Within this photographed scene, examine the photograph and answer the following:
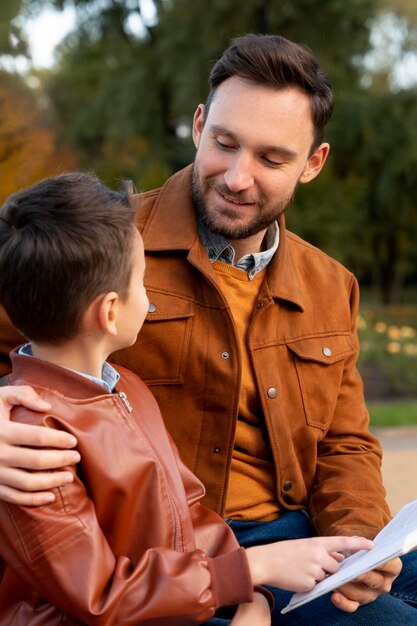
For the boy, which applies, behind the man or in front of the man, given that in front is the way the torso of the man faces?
in front

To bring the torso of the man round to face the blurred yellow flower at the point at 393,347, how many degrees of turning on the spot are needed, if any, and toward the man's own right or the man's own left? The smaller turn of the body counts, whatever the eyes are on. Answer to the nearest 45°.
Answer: approximately 180°

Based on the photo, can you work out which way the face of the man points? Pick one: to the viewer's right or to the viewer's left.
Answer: to the viewer's left

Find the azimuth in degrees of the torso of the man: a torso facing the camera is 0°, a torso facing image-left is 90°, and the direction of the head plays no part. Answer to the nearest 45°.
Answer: approximately 0°

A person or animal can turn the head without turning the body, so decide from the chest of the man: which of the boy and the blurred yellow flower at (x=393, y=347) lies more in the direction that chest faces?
the boy

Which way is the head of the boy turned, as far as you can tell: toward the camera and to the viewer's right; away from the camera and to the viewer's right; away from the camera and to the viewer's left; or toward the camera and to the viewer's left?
away from the camera and to the viewer's right
